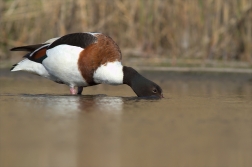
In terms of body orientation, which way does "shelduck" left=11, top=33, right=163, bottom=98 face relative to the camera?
to the viewer's right
